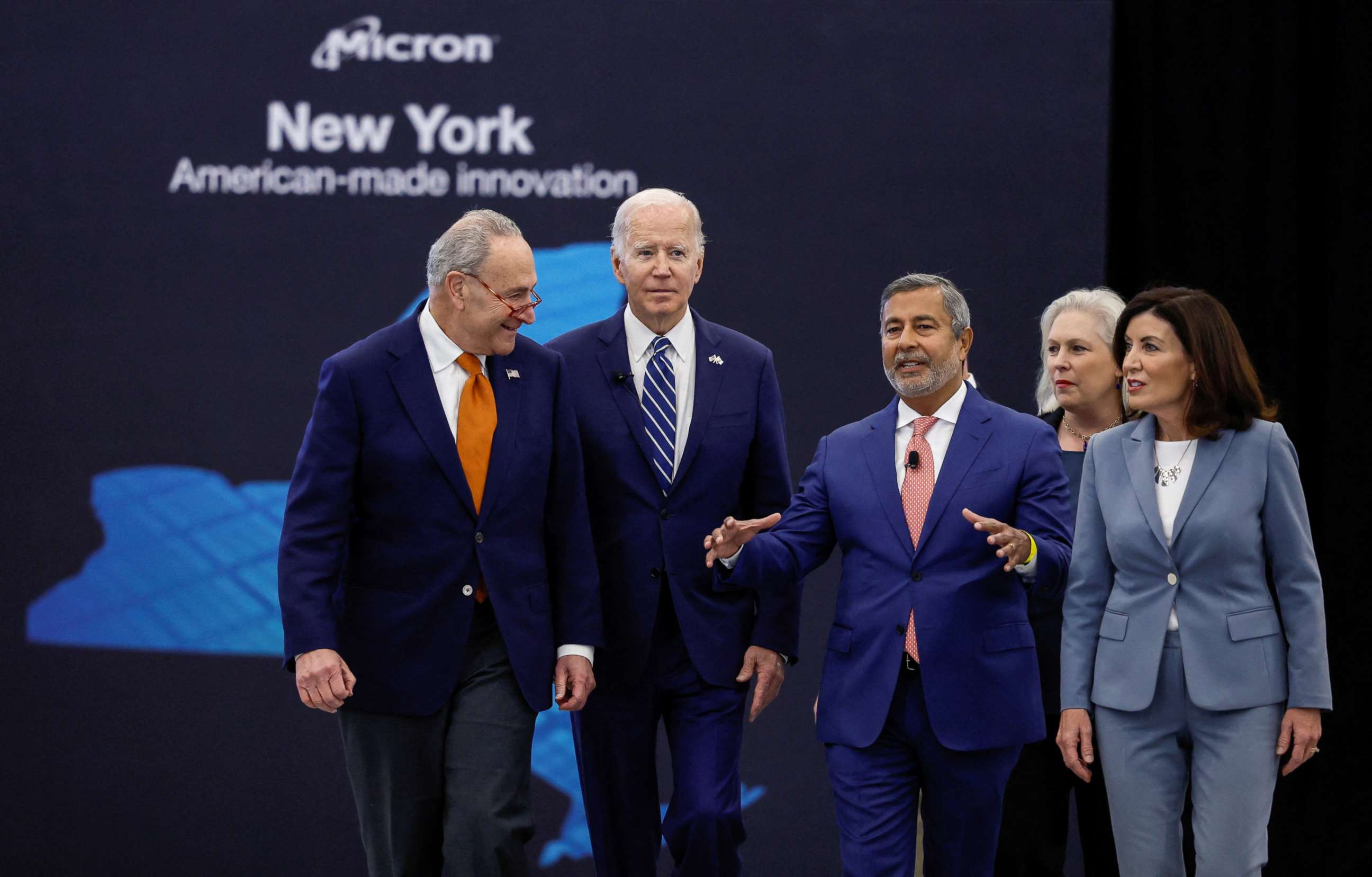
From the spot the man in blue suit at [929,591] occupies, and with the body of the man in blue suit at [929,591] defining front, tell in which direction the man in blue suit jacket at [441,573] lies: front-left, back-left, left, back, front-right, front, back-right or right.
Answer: right

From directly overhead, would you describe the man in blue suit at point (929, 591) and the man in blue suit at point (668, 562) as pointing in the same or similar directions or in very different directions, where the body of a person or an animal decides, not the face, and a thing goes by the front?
same or similar directions

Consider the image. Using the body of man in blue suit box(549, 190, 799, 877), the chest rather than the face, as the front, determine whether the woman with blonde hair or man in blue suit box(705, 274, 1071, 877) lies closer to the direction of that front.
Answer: the man in blue suit

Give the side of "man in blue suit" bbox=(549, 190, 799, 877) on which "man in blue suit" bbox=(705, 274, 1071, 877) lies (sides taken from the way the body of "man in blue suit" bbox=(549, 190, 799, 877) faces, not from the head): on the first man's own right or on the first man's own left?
on the first man's own left

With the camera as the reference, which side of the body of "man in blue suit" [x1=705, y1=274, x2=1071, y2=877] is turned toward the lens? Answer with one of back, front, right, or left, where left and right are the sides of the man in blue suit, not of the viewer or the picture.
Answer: front

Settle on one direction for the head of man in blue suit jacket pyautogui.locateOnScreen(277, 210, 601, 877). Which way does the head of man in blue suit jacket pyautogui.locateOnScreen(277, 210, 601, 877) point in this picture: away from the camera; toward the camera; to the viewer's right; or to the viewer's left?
to the viewer's right

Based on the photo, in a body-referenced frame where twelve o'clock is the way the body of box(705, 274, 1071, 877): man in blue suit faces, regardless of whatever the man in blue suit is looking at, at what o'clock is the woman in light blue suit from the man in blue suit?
The woman in light blue suit is roughly at 9 o'clock from the man in blue suit.

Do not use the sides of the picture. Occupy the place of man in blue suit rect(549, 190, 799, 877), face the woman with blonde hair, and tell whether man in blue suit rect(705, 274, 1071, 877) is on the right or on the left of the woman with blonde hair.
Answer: right

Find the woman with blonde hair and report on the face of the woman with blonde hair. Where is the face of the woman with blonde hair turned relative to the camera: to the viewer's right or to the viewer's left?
to the viewer's left

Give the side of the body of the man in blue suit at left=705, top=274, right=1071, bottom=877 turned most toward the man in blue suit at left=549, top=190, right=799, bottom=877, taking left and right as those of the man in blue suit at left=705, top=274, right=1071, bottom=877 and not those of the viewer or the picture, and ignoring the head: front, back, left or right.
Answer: right

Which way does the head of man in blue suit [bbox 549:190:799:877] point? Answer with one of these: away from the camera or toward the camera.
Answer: toward the camera

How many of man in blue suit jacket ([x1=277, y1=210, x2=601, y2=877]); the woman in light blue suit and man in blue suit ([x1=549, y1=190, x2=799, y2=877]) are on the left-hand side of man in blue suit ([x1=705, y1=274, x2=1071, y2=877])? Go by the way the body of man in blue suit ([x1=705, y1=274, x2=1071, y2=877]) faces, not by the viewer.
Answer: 1

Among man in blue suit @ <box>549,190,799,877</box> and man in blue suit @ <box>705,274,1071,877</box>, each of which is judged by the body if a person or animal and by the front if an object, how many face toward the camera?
2

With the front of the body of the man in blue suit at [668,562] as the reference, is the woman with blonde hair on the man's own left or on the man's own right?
on the man's own left
